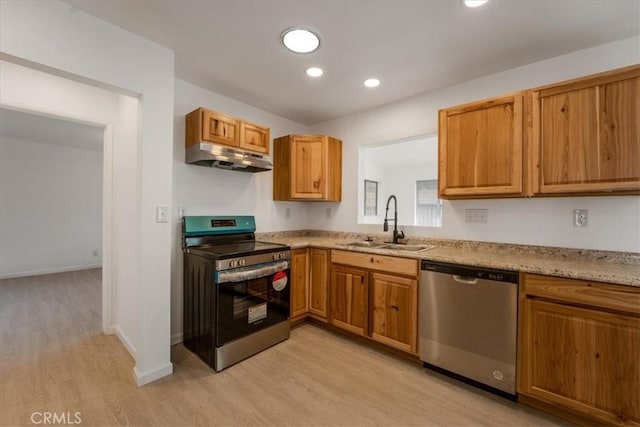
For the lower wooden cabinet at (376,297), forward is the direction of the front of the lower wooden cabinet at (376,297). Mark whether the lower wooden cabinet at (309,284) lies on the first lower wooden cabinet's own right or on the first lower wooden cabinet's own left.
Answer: on the first lower wooden cabinet's own right

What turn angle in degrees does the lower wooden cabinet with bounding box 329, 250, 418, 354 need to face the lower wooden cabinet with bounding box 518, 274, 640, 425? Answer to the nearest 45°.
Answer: approximately 90° to its left

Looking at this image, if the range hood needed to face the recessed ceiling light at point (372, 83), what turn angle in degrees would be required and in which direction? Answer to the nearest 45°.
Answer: approximately 45° to its left

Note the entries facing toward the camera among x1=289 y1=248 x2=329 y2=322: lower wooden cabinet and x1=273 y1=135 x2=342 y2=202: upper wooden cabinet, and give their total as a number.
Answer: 2

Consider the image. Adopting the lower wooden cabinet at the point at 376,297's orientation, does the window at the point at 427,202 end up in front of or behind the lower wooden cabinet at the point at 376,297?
behind

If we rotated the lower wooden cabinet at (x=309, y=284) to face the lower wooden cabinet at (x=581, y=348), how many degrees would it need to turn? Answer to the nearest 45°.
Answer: approximately 45° to its left

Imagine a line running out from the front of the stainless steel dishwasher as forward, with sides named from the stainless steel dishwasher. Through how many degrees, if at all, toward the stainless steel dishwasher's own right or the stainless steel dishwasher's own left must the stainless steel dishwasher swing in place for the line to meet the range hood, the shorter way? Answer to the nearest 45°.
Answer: approximately 45° to the stainless steel dishwasher's own right

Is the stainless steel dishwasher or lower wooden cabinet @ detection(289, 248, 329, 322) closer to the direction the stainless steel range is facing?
the stainless steel dishwasher

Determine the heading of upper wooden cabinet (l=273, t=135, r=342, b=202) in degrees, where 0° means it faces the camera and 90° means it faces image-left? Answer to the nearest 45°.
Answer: approximately 0°
